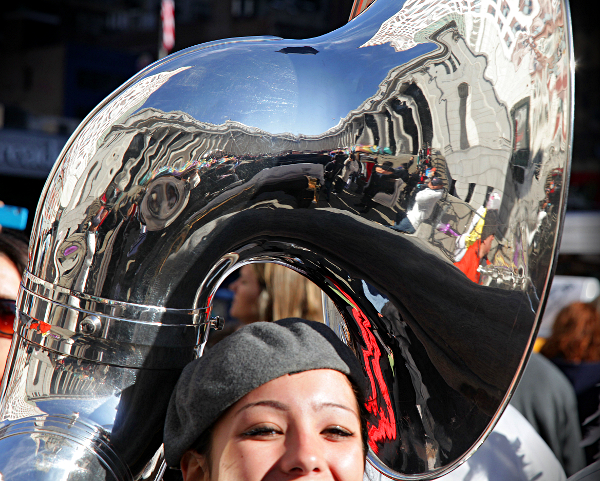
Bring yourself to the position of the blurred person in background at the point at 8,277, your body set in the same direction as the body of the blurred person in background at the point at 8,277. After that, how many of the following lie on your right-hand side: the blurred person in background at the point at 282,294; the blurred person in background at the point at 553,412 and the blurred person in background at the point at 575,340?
0

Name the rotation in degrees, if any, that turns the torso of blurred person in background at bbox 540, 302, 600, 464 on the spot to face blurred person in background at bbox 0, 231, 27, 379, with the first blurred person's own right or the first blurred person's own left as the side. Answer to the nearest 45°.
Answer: approximately 135° to the first blurred person's own left

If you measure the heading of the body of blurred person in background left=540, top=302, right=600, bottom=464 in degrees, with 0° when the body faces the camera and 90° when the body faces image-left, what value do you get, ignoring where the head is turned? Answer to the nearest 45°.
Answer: approximately 180°

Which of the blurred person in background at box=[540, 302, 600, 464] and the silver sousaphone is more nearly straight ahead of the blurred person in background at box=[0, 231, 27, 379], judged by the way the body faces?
the silver sousaphone

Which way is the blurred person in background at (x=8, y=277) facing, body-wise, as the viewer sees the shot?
toward the camera

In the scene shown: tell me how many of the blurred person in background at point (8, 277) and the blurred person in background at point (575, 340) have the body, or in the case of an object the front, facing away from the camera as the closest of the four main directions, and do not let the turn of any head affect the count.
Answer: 1

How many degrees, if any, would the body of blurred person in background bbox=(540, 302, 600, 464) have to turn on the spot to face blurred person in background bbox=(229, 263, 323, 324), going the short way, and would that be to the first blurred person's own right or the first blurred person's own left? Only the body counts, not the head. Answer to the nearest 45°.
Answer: approximately 135° to the first blurred person's own left

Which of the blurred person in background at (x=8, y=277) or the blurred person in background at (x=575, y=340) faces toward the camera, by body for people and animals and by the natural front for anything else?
the blurred person in background at (x=8, y=277)

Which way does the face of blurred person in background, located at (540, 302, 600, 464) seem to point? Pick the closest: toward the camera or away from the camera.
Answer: away from the camera
